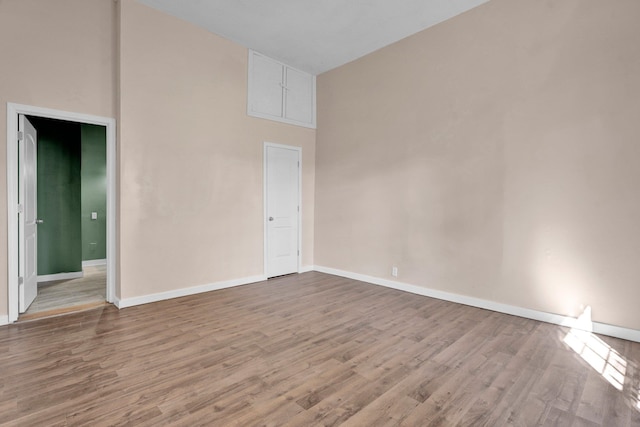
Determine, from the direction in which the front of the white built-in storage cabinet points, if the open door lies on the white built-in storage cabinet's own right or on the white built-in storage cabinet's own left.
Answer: on the white built-in storage cabinet's own right
